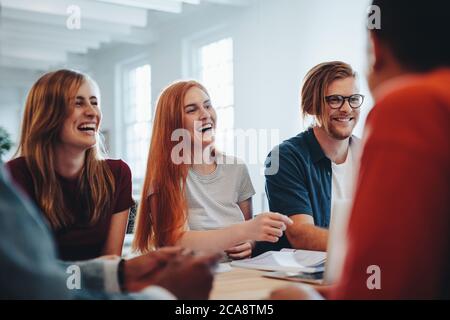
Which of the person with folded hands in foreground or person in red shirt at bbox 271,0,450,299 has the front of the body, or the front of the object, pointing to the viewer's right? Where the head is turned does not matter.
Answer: the person with folded hands in foreground

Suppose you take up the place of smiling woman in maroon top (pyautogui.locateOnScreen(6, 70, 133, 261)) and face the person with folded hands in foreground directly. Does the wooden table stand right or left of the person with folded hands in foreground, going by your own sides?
left

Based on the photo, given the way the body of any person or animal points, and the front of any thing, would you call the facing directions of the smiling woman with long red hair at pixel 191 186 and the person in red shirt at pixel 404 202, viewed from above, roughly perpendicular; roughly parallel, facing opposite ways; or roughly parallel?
roughly parallel, facing opposite ways

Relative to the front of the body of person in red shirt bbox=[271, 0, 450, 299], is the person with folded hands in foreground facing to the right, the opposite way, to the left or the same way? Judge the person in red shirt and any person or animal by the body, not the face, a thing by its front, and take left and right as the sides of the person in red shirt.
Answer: to the right

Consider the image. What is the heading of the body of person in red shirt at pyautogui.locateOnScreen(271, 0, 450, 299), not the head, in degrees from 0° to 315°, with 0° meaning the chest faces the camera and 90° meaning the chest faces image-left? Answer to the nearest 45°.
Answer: approximately 135°

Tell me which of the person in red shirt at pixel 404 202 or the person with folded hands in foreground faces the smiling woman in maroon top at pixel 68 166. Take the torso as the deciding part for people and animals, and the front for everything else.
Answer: the person in red shirt

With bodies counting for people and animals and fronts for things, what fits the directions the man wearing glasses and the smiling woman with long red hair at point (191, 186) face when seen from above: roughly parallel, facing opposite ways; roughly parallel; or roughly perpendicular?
roughly parallel

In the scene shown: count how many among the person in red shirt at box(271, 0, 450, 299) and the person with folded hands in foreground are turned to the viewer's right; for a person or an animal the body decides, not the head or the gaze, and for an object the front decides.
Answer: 1

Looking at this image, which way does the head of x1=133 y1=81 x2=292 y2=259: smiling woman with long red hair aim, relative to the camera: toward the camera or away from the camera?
toward the camera

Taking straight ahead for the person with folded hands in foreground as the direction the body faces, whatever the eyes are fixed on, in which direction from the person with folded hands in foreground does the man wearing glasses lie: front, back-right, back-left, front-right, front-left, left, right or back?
front-left

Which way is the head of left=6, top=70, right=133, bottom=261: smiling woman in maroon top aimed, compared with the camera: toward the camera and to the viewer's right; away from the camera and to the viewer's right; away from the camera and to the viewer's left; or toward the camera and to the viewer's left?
toward the camera and to the viewer's right

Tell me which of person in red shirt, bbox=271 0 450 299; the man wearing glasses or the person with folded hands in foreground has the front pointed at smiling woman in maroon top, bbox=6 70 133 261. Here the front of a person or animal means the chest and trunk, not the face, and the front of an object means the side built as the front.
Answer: the person in red shirt

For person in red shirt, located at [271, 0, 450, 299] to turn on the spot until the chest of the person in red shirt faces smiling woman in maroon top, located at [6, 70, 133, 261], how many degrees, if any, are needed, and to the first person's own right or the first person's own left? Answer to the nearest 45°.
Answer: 0° — they already face them

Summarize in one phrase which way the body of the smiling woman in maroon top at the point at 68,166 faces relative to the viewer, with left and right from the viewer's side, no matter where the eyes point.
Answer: facing the viewer and to the right of the viewer
